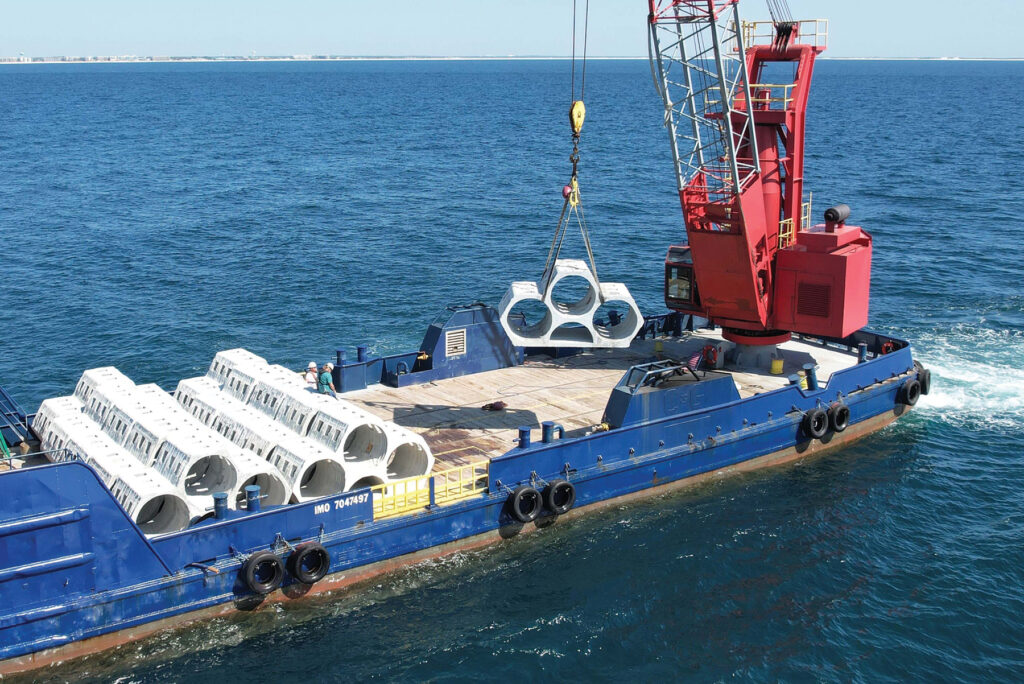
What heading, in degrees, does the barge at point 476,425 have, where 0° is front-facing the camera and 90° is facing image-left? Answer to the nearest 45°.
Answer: approximately 45°
